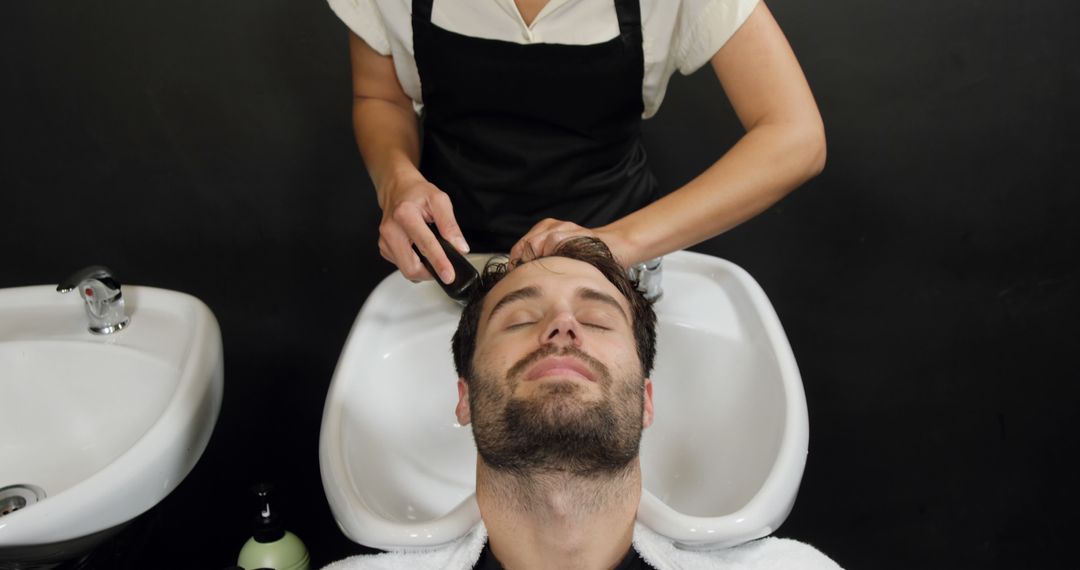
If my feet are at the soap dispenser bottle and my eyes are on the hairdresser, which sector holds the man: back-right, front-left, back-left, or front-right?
front-right

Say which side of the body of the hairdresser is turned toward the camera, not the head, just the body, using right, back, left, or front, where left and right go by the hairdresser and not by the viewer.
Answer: front

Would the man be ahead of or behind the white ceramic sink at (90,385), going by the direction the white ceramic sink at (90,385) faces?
ahead

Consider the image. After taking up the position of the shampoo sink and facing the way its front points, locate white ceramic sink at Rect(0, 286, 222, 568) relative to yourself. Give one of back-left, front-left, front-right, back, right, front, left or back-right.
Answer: right

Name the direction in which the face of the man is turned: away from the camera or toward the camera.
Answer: toward the camera

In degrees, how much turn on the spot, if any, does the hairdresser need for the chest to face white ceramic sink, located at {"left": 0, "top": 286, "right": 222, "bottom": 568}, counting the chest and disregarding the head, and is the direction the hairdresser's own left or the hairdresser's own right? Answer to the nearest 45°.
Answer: approximately 90° to the hairdresser's own right

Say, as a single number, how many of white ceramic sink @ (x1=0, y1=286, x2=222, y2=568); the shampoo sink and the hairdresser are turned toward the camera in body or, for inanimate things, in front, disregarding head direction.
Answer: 3

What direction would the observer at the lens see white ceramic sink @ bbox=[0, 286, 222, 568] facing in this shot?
facing the viewer

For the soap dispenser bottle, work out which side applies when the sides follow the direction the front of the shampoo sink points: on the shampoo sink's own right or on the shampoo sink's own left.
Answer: on the shampoo sink's own right
